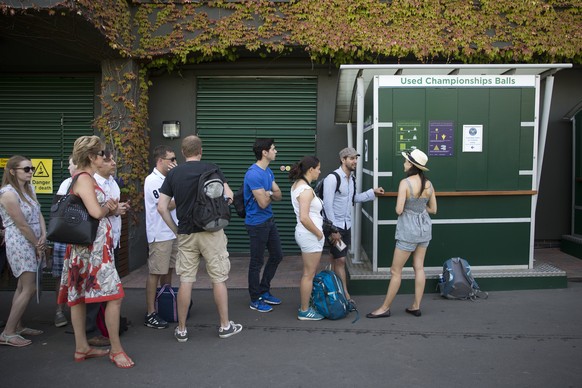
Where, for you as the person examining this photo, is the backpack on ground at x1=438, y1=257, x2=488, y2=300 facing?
facing the viewer

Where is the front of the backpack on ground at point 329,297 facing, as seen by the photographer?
facing the viewer and to the left of the viewer

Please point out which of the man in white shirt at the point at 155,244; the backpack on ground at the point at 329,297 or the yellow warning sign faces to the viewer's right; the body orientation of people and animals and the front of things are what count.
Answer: the man in white shirt

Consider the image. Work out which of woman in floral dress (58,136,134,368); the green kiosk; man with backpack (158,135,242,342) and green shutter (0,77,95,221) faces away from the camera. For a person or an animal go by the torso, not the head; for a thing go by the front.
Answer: the man with backpack

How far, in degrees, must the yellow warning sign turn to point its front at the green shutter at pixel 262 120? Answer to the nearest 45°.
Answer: approximately 45° to its left

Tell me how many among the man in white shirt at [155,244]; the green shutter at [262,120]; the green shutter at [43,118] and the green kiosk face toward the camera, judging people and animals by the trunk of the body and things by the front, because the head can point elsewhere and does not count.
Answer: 3

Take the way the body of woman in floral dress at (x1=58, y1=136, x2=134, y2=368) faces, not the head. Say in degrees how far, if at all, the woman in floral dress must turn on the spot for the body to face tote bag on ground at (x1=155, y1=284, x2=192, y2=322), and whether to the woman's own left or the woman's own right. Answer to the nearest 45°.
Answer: approximately 45° to the woman's own left

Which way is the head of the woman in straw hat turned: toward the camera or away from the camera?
away from the camera

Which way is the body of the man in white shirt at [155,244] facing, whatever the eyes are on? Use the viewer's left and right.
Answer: facing to the right of the viewer

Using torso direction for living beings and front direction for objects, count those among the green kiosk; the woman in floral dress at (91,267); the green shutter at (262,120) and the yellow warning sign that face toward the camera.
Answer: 3

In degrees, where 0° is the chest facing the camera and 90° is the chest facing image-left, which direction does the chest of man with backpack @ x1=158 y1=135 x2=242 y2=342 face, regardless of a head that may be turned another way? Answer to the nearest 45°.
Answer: approximately 180°

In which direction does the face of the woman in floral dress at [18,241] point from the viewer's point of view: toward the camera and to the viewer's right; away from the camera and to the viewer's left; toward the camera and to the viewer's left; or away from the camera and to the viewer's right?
toward the camera and to the viewer's right

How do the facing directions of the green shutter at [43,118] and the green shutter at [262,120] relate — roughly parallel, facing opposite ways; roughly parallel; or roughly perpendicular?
roughly parallel

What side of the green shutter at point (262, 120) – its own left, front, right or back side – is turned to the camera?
front

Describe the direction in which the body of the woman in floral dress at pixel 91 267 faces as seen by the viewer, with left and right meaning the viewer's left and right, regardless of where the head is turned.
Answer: facing to the right of the viewer
